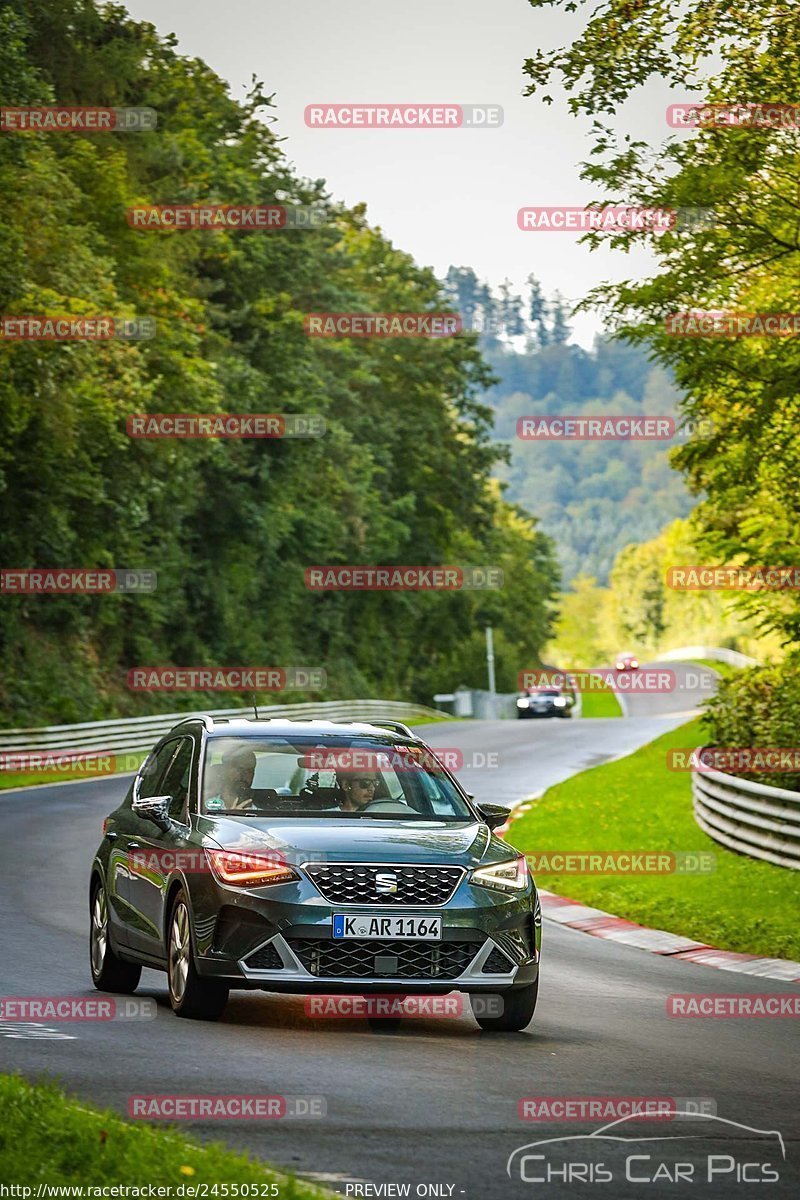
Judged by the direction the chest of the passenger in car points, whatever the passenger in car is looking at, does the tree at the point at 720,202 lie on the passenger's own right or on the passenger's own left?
on the passenger's own left

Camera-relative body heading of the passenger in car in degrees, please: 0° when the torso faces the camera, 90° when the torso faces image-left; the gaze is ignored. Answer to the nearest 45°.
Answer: approximately 315°

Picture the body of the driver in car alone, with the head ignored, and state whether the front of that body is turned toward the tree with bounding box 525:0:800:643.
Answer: no

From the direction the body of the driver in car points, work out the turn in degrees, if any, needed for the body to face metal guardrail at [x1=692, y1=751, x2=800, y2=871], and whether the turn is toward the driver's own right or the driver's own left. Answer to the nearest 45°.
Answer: approximately 90° to the driver's own left

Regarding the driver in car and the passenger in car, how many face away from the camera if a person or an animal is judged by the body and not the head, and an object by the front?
0

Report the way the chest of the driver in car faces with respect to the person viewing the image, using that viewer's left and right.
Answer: facing the viewer and to the right of the viewer

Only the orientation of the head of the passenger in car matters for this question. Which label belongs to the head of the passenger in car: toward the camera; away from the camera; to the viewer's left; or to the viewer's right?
toward the camera

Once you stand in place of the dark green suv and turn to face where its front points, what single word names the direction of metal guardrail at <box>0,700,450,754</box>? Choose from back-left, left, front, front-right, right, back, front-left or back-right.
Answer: back-left

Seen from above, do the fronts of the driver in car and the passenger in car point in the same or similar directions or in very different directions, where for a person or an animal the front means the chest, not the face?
same or similar directions

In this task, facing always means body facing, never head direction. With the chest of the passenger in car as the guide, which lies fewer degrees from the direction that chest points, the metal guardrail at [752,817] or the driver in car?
the driver in car

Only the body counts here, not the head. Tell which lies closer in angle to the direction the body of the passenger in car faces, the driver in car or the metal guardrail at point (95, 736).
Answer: the driver in car

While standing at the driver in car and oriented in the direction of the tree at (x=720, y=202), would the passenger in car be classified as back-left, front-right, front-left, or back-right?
back-left
